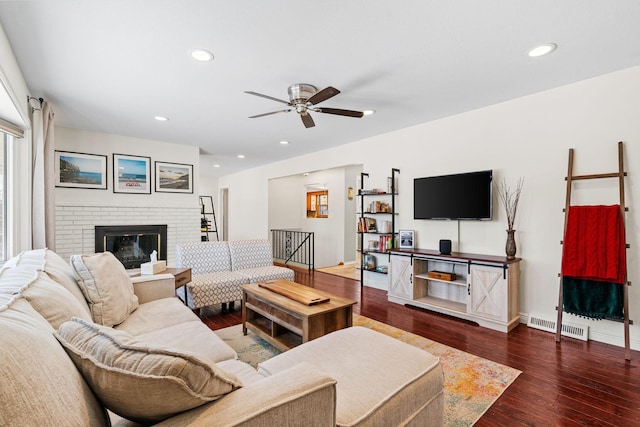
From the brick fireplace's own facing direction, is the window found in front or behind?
in front

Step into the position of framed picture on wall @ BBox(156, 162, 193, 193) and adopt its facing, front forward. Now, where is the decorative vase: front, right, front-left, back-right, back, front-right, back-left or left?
front-left

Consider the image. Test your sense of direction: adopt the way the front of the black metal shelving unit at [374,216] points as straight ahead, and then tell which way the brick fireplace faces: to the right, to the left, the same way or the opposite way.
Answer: to the left

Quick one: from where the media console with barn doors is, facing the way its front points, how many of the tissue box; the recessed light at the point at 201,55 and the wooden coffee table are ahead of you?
3

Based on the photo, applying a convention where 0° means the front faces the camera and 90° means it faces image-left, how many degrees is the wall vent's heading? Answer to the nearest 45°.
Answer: approximately 45°

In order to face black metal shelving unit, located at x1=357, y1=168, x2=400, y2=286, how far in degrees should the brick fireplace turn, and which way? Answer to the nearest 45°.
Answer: approximately 45° to its left

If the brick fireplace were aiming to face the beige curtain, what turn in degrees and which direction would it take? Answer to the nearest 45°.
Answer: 0° — it already faces it

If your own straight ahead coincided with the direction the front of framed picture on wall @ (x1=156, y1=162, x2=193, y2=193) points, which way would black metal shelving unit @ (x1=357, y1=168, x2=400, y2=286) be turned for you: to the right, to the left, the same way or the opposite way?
to the right

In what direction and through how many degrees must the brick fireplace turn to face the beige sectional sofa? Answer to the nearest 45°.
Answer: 0° — it already faces it

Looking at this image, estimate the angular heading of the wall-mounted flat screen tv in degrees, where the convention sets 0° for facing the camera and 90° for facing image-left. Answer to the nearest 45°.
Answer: approximately 45°

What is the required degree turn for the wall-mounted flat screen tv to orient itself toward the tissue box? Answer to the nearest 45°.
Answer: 0° — it already faces it
